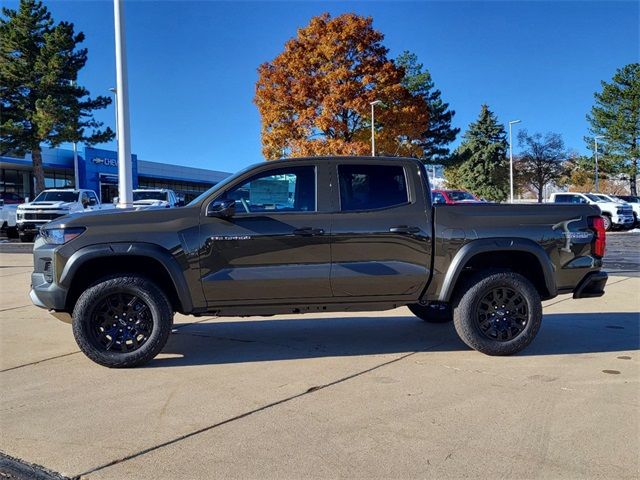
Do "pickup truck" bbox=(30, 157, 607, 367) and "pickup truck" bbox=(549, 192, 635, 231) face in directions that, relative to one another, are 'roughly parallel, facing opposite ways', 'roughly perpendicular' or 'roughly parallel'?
roughly perpendicular

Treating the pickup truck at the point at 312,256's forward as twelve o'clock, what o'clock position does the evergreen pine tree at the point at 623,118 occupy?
The evergreen pine tree is roughly at 4 o'clock from the pickup truck.

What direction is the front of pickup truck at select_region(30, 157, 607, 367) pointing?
to the viewer's left

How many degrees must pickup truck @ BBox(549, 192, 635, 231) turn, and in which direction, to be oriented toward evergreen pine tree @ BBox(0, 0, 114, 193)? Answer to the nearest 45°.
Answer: approximately 135° to its right

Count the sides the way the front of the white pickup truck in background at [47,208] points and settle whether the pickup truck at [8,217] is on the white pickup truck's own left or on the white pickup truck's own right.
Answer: on the white pickup truck's own right

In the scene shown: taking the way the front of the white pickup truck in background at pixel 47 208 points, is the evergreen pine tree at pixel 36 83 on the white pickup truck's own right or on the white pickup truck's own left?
on the white pickup truck's own right

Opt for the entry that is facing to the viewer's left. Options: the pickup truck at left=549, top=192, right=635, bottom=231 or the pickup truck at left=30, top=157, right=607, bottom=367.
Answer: the pickup truck at left=30, top=157, right=607, bottom=367

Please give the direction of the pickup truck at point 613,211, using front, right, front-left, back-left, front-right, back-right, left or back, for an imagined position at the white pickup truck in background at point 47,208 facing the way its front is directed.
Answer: back-left

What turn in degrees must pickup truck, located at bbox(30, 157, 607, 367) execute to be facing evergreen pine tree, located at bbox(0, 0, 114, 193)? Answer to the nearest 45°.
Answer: approximately 45° to its right

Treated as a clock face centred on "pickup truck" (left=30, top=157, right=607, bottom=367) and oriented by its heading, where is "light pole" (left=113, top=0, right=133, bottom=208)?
The light pole is roughly at 2 o'clock from the pickup truck.

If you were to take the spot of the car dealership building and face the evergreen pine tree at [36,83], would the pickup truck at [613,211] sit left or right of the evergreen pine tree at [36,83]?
left

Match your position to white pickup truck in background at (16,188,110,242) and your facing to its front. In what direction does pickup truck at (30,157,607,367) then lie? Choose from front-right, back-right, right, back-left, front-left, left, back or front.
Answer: front-left

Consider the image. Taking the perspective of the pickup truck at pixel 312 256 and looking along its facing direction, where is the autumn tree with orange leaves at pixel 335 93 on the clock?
The autumn tree with orange leaves is roughly at 3 o'clock from the pickup truck.
